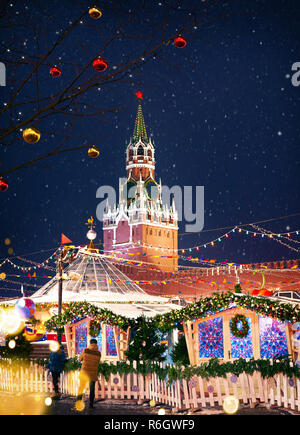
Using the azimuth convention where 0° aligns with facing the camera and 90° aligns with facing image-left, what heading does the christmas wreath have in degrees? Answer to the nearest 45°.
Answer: approximately 0°

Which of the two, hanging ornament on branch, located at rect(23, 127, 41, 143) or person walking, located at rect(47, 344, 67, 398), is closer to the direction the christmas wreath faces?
the hanging ornament on branch

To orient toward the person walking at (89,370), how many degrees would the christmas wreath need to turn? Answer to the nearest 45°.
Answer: approximately 45° to its right

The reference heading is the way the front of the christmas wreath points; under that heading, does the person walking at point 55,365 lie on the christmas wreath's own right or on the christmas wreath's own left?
on the christmas wreath's own right

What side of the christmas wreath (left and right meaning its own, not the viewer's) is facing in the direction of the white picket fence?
front

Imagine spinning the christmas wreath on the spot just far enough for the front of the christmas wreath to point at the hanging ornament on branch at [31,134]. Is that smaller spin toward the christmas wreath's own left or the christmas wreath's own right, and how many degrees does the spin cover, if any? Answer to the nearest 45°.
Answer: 0° — it already faces it
